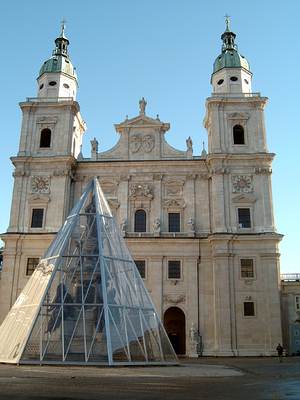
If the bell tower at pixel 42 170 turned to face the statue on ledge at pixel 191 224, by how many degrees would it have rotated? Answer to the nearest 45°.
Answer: approximately 90° to its left

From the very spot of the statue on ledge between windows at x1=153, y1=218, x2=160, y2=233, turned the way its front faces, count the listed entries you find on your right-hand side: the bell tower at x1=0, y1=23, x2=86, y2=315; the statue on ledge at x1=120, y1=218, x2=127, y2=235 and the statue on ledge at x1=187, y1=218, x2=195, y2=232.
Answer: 2

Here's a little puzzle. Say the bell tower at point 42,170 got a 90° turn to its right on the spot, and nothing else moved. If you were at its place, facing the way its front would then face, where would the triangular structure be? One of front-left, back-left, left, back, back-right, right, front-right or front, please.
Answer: left

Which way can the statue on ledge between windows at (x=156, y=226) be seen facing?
toward the camera

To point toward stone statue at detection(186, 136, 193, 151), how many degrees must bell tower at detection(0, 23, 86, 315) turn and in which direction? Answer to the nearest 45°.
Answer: approximately 90° to its left

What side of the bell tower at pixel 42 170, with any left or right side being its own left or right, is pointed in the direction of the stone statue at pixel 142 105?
left

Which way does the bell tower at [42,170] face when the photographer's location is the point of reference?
facing the viewer

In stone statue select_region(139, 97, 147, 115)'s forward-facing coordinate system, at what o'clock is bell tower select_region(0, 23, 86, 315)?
The bell tower is roughly at 3 o'clock from the stone statue.

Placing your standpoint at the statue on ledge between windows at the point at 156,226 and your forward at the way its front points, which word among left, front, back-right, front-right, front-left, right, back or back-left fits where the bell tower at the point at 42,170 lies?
right

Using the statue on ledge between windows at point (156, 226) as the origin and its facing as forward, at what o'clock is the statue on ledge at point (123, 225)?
the statue on ledge at point (123, 225) is roughly at 3 o'clock from the statue on ledge between windows at point (156, 226).
